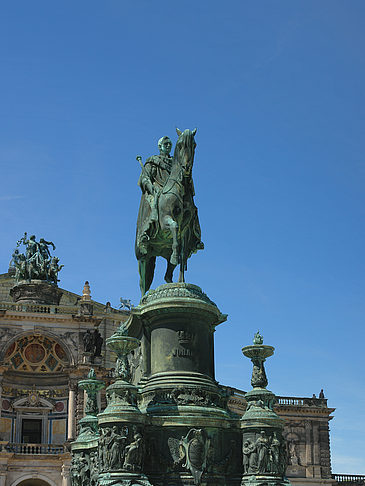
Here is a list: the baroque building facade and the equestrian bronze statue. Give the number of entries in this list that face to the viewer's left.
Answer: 0

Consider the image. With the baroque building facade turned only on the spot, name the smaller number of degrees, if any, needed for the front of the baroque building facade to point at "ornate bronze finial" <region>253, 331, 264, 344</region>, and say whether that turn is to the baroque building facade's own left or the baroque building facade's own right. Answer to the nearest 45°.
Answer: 0° — it already faces it

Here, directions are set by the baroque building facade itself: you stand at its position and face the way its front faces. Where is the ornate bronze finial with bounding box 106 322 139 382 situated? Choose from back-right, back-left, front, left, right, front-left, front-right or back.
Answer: front

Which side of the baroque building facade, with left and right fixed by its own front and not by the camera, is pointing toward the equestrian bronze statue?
front

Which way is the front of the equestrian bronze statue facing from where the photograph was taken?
facing the viewer and to the right of the viewer

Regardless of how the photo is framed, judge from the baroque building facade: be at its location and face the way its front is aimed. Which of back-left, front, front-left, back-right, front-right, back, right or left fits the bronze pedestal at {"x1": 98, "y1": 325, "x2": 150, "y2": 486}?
front

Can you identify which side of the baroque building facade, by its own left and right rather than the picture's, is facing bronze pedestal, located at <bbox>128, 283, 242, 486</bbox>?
front

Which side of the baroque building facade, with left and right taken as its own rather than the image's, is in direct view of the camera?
front
